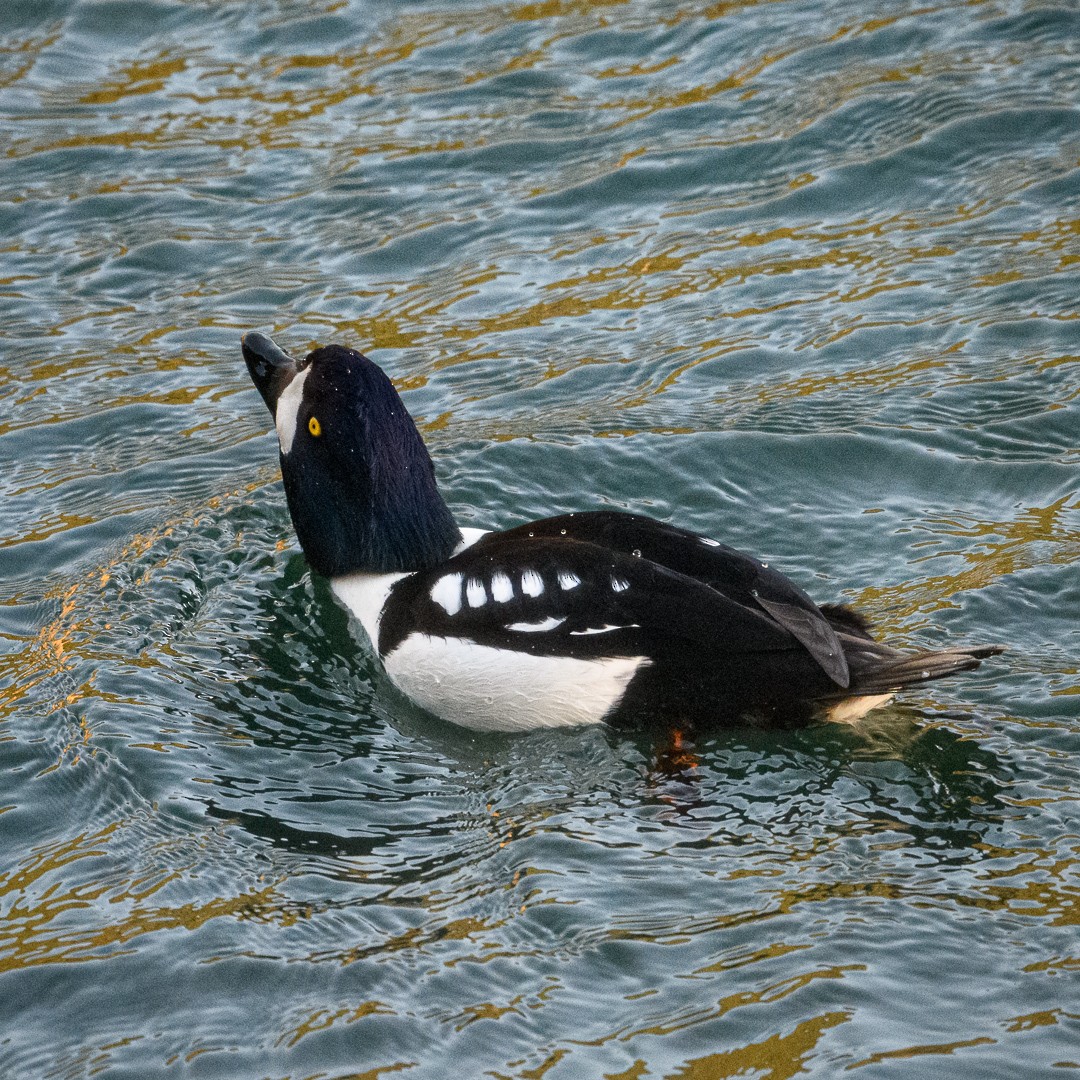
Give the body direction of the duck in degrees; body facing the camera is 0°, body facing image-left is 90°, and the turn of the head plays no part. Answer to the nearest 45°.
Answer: approximately 90°
